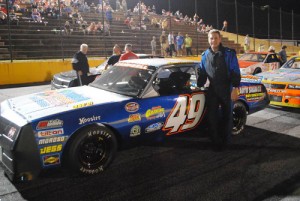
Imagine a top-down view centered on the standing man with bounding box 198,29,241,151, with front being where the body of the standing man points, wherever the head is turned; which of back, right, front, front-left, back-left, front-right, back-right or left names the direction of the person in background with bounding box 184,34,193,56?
back

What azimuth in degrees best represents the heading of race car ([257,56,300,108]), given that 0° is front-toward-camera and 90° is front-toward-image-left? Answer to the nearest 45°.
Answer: approximately 45°

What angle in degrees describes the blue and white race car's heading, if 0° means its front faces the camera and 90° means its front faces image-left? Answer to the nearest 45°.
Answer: approximately 45°

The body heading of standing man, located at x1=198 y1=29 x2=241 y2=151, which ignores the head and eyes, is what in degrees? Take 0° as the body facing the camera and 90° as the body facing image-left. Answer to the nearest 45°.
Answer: approximately 0°

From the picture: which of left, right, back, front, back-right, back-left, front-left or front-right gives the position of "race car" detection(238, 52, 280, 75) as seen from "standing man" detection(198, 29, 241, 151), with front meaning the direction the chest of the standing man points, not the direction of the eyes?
back

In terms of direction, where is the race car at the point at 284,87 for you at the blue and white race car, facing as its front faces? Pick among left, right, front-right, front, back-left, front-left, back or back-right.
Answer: back

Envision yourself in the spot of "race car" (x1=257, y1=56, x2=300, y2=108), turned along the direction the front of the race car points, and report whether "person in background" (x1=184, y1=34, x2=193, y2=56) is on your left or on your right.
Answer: on your right

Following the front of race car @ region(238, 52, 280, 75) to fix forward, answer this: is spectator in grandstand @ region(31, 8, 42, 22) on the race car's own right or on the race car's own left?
on the race car's own right

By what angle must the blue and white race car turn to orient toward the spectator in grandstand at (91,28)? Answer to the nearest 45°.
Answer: approximately 135° to its right

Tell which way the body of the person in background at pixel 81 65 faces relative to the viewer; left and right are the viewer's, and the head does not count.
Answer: facing to the right of the viewer
